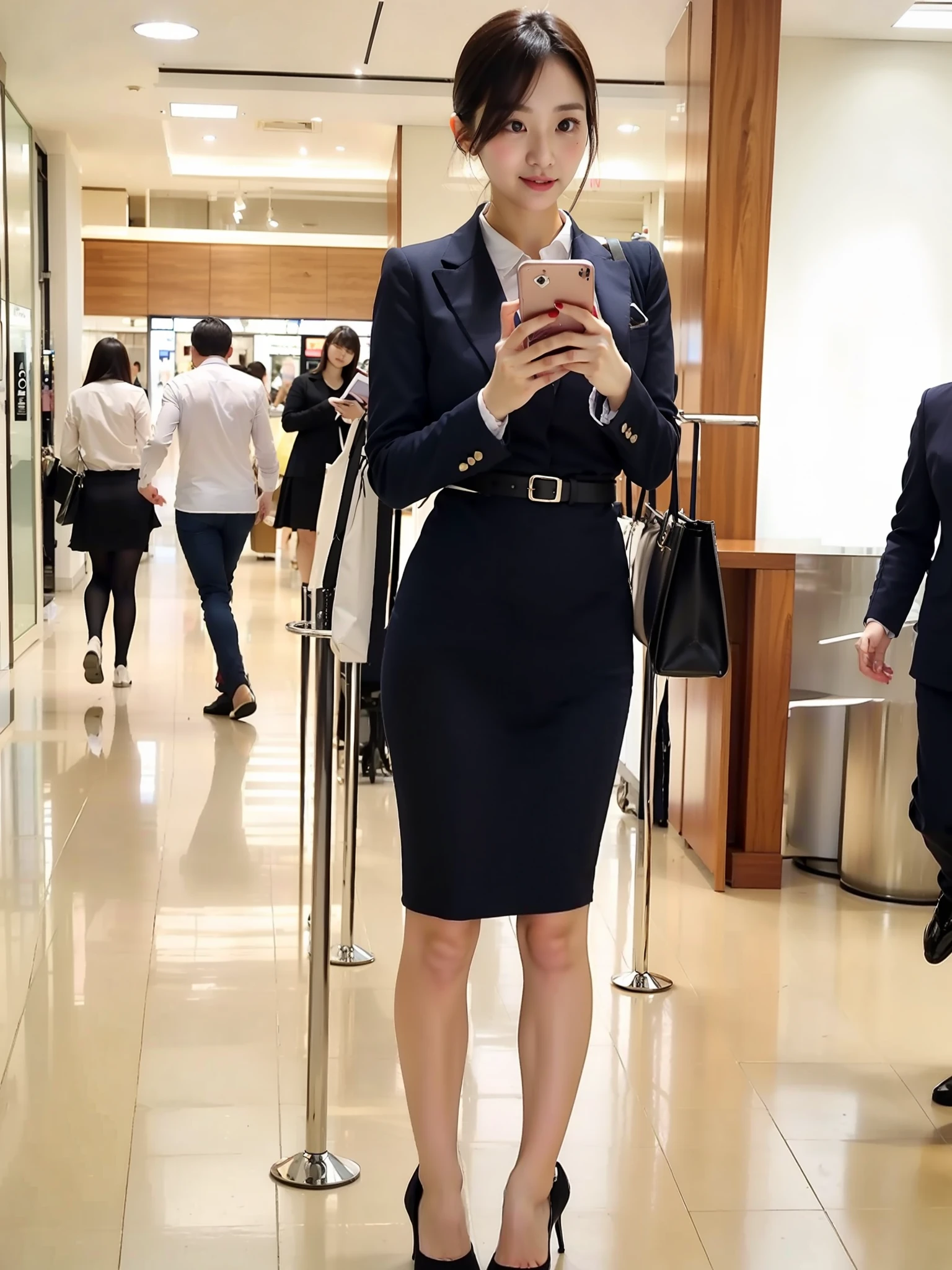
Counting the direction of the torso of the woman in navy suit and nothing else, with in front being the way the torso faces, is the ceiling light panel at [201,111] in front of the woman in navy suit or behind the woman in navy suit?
behind

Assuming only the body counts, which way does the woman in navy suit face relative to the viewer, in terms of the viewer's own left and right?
facing the viewer

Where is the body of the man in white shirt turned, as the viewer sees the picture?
away from the camera

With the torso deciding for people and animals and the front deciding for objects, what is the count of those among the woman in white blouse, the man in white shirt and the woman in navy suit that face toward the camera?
1

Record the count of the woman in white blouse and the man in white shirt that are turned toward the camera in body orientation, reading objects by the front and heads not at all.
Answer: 0

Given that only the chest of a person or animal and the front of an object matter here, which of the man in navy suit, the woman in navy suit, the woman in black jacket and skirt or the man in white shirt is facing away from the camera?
the man in white shirt

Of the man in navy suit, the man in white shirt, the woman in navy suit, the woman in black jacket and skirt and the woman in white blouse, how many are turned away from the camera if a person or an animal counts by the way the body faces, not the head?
2

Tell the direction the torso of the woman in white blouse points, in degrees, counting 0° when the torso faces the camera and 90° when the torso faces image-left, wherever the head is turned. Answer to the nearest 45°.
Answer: approximately 180°

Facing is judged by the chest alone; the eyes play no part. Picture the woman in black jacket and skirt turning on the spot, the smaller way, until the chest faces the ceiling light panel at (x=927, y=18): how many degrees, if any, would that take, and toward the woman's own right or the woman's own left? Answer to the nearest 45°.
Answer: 0° — they already face it

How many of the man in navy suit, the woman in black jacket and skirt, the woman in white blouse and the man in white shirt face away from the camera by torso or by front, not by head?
2

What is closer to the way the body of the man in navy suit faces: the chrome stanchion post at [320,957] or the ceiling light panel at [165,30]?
the chrome stanchion post

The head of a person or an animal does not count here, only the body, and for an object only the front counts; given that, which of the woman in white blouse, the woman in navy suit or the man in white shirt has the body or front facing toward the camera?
the woman in navy suit

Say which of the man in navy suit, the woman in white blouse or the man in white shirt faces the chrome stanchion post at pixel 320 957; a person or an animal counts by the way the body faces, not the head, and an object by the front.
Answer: the man in navy suit

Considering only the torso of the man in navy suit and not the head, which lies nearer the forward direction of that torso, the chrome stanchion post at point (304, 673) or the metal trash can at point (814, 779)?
the chrome stanchion post

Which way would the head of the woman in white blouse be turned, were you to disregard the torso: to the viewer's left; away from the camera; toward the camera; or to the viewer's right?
away from the camera
